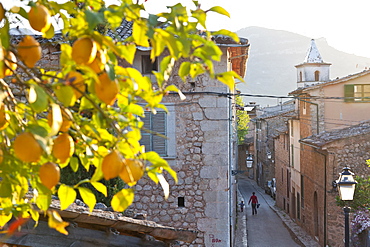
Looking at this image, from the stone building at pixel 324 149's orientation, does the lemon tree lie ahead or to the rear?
ahead

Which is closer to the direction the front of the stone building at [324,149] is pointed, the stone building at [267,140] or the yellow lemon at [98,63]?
the yellow lemon

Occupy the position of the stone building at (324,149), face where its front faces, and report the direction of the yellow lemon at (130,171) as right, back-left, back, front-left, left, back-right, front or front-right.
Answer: front-left

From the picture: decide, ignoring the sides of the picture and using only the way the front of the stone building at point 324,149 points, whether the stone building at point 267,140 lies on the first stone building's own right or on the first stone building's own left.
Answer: on the first stone building's own right

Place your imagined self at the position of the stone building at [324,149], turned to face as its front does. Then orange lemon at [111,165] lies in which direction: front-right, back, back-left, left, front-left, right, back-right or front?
front-left

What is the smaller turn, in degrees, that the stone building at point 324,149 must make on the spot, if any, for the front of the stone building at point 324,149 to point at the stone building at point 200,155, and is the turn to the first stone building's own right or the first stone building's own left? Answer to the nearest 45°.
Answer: approximately 45° to the first stone building's own left
